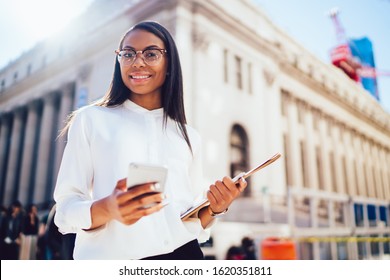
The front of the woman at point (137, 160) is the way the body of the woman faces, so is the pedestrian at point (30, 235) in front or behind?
behind

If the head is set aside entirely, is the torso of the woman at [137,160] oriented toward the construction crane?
no

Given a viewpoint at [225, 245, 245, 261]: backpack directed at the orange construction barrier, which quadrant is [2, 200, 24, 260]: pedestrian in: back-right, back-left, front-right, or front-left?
back-right

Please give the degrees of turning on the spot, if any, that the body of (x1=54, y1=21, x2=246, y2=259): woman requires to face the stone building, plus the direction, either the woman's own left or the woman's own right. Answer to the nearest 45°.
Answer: approximately 135° to the woman's own left

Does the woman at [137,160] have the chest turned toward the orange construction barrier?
no

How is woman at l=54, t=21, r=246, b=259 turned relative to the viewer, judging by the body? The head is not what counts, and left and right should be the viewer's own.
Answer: facing the viewer and to the right of the viewer

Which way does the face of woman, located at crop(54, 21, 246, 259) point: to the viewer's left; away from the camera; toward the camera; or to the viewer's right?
toward the camera

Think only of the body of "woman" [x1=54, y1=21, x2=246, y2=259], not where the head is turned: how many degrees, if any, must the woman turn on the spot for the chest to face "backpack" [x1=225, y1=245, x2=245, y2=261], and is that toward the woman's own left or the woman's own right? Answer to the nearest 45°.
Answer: approximately 135° to the woman's own left
